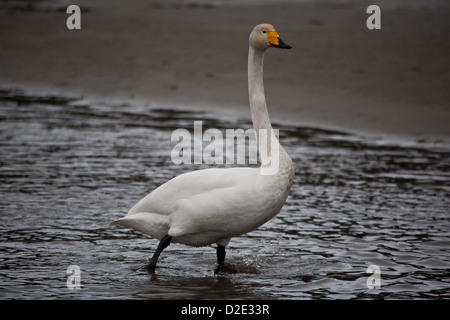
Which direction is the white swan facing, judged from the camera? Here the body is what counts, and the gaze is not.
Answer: to the viewer's right
